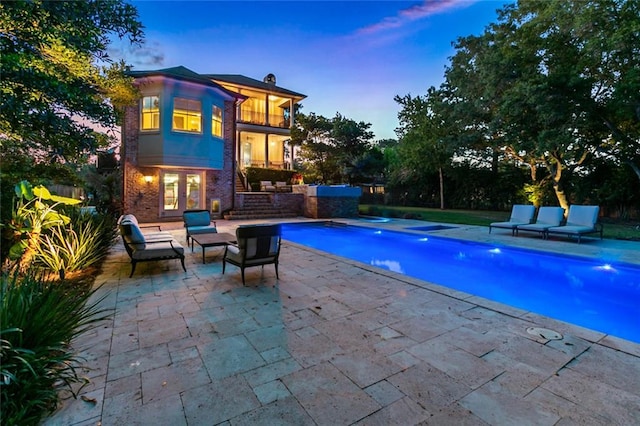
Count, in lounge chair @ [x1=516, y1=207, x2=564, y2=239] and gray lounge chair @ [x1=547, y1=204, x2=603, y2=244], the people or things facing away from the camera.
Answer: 0

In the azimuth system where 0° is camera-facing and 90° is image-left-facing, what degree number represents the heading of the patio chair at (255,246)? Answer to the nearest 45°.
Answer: approximately 135°

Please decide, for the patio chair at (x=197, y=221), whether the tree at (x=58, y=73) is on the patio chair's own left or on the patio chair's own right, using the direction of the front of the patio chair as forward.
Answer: on the patio chair's own right

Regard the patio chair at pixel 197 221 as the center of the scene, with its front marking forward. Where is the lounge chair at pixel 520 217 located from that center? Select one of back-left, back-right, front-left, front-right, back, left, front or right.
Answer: front-left

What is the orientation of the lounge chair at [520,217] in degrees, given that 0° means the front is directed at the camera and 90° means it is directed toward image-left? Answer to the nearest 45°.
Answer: approximately 45°

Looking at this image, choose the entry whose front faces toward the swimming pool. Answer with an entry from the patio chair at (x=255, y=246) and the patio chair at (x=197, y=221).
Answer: the patio chair at (x=197, y=221)

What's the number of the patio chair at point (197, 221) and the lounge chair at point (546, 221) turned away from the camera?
0

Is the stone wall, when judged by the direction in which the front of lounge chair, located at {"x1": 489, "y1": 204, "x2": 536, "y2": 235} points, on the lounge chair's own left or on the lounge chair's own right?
on the lounge chair's own right

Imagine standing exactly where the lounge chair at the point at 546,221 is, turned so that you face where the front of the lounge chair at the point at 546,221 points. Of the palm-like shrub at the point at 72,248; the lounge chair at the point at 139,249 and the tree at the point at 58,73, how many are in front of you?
3

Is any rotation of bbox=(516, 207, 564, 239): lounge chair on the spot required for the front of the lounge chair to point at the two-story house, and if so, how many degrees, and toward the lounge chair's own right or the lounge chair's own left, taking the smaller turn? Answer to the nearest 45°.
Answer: approximately 45° to the lounge chair's own right
